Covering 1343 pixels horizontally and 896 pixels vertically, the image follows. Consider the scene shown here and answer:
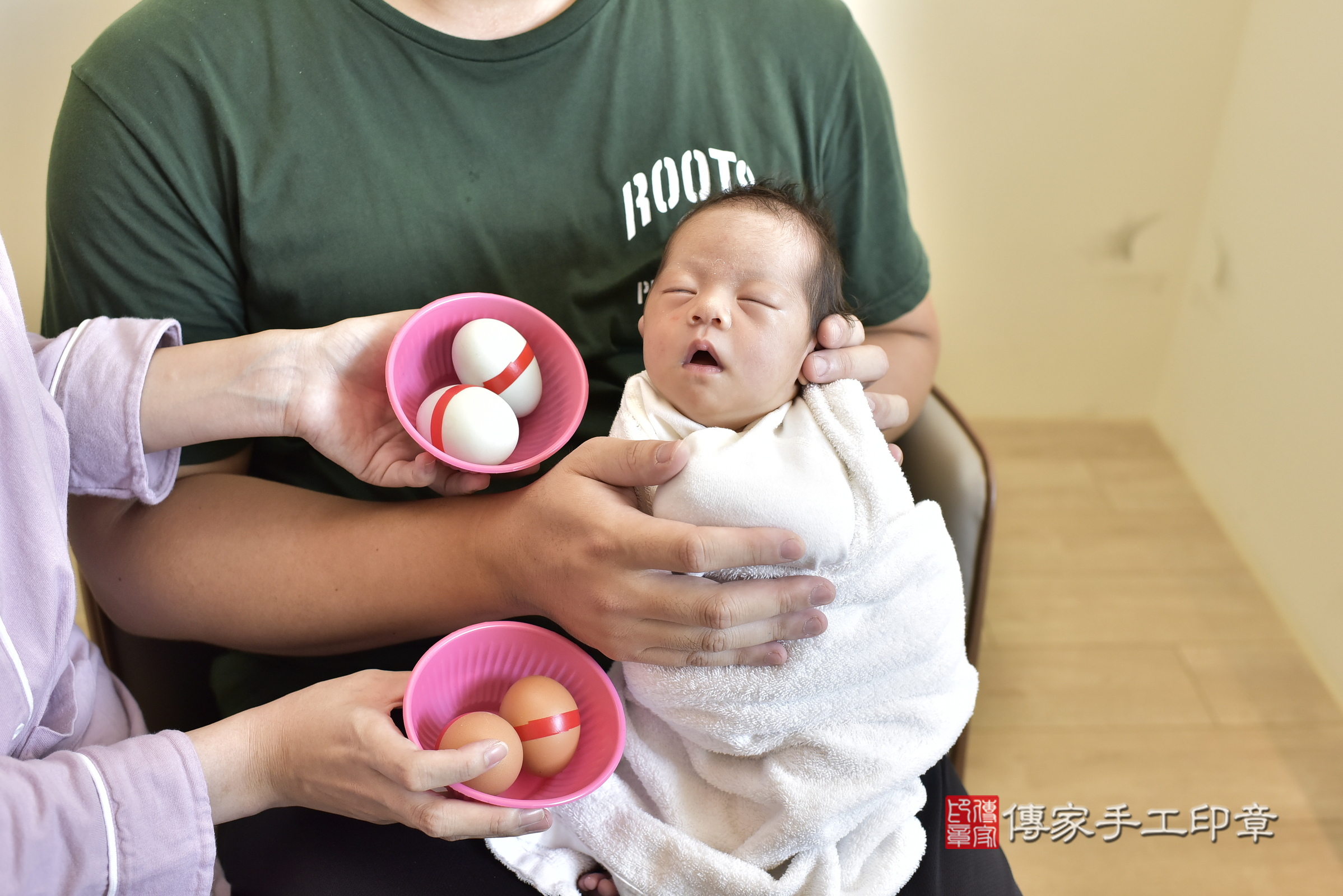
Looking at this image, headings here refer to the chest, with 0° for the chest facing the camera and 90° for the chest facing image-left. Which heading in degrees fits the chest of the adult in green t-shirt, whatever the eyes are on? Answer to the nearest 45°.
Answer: approximately 0°
